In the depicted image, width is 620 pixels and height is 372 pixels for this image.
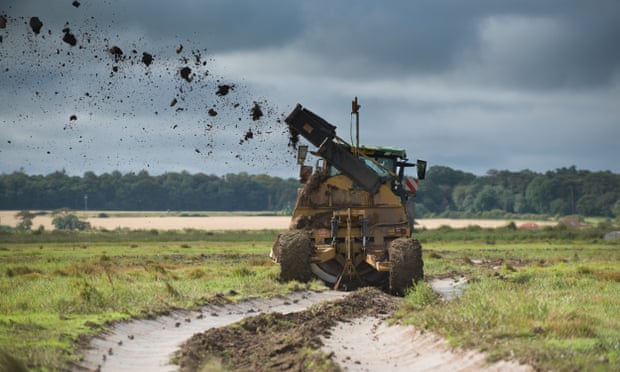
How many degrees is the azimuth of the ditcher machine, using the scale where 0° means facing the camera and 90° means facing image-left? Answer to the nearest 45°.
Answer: approximately 180°
